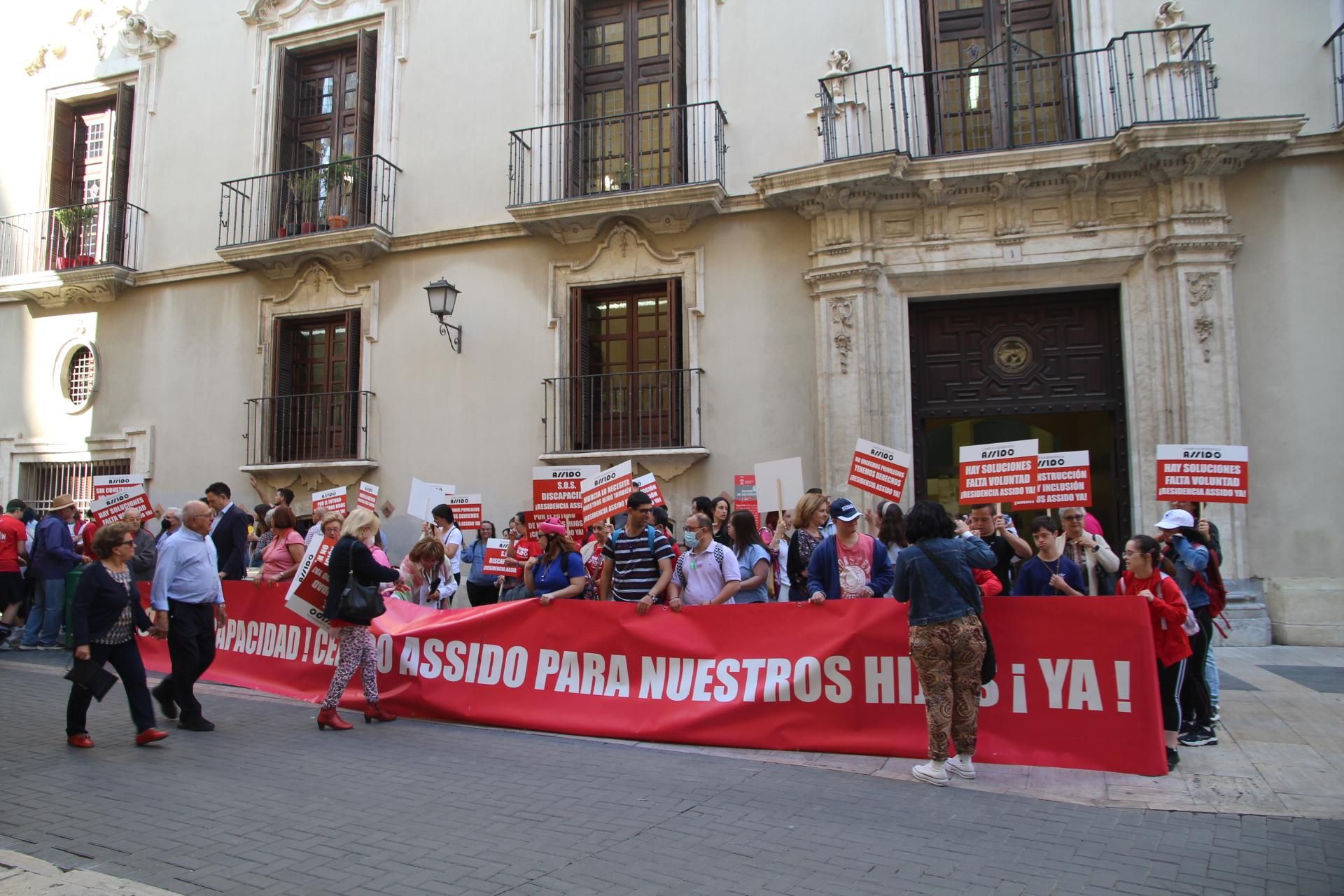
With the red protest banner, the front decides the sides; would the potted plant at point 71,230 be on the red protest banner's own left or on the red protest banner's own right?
on the red protest banner's own right

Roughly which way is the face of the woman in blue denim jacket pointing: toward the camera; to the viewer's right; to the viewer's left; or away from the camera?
away from the camera

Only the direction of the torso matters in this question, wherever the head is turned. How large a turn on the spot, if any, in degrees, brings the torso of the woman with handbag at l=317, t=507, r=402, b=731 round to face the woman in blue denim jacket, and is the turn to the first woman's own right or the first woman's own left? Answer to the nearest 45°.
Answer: approximately 45° to the first woman's own right

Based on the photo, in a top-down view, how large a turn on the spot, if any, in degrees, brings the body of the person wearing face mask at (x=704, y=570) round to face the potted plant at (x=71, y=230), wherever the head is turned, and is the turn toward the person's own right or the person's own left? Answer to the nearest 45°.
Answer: approximately 90° to the person's own right

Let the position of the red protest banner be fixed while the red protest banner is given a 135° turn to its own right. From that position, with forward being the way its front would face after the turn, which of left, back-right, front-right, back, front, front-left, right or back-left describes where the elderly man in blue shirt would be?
left

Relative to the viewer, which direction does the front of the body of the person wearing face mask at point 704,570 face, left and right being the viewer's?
facing the viewer and to the left of the viewer

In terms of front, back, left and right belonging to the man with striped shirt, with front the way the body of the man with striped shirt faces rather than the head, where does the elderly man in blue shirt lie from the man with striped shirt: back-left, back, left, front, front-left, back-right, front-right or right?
right

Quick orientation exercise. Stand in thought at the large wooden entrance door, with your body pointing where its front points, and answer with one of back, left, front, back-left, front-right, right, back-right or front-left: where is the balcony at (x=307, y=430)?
right

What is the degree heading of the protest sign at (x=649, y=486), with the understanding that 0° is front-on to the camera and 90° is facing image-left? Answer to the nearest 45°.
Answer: approximately 0°

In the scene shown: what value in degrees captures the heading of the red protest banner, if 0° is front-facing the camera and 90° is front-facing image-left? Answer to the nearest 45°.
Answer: approximately 45°

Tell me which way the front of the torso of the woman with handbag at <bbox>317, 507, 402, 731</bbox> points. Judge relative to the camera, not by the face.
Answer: to the viewer's right

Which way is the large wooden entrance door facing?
toward the camera

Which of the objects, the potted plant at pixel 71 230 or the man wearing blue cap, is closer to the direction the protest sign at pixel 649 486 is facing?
the man wearing blue cap
